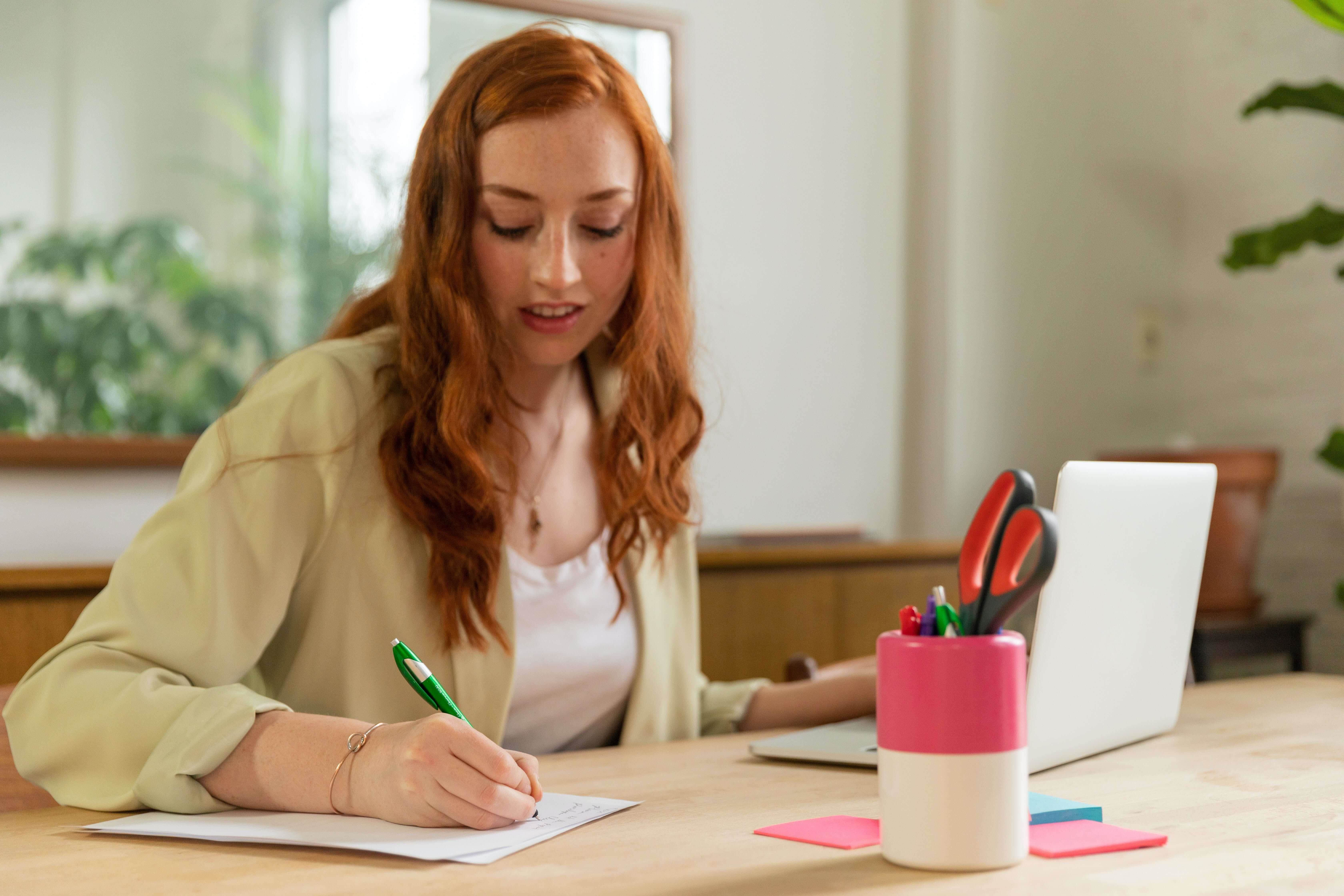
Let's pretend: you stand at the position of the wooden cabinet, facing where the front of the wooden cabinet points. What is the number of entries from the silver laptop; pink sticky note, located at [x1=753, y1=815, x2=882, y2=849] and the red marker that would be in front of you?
3

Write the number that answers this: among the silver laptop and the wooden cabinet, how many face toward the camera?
1

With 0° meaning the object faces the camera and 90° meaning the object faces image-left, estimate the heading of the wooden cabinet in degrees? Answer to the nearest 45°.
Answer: approximately 0°

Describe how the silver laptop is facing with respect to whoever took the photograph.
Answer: facing away from the viewer and to the left of the viewer
